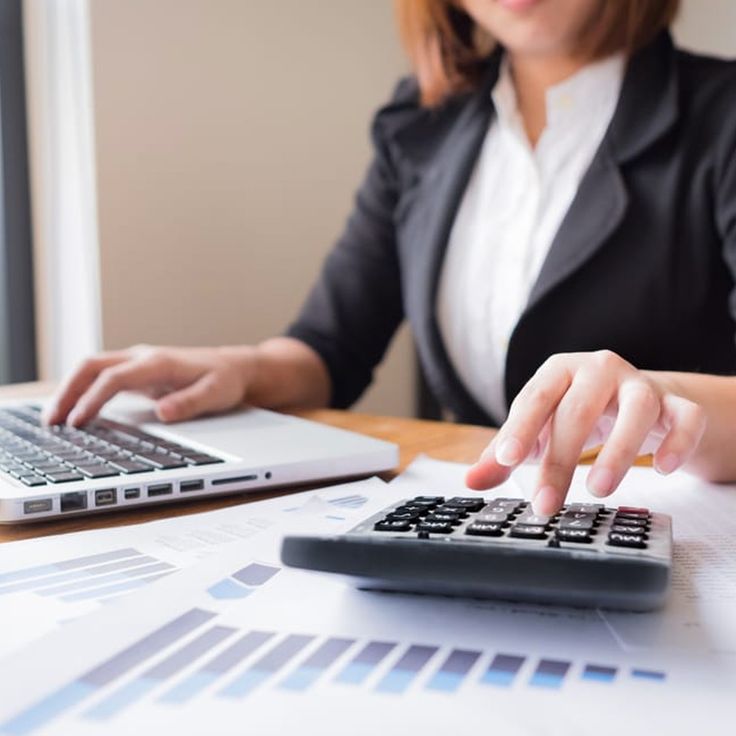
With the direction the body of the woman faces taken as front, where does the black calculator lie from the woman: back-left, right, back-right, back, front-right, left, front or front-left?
front-left

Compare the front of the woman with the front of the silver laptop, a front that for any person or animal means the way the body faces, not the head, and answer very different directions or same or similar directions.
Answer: very different directions

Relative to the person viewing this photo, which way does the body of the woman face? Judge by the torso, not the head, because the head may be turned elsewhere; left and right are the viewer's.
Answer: facing the viewer and to the left of the viewer

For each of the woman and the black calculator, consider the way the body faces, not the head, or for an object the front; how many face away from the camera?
1

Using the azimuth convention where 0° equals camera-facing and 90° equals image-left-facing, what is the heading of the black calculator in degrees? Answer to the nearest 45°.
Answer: approximately 180°

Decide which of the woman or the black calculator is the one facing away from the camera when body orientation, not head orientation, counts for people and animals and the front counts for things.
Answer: the black calculator
